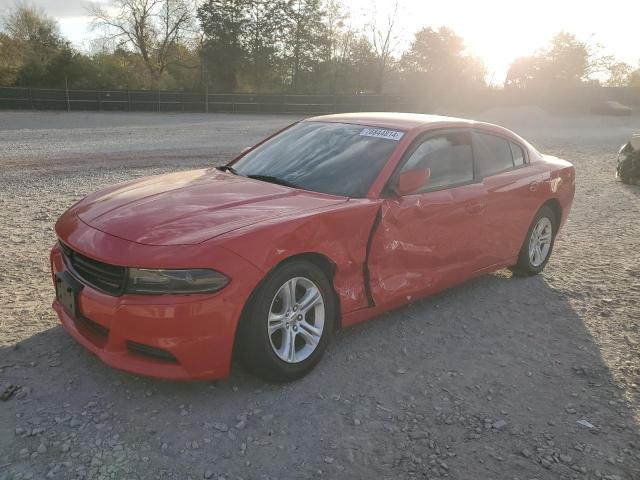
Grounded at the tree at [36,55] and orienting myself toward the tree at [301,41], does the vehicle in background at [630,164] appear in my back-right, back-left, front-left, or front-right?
front-right

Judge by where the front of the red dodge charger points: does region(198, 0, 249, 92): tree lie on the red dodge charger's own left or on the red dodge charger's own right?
on the red dodge charger's own right

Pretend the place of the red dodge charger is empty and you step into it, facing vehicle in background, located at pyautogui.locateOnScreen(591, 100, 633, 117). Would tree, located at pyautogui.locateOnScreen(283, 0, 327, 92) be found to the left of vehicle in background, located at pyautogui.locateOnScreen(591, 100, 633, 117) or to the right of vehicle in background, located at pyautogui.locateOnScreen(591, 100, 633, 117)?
left

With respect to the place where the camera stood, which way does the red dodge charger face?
facing the viewer and to the left of the viewer

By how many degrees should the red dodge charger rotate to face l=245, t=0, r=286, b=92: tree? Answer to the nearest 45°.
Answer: approximately 135° to its right

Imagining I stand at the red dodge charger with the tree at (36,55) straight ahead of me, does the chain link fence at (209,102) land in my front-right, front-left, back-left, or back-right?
front-right

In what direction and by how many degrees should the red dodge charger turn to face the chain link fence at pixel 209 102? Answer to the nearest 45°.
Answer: approximately 135° to its right

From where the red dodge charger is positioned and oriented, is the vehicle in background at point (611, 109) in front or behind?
behind

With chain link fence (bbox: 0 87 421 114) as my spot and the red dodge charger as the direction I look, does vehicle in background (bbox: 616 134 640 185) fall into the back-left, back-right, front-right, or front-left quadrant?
front-left

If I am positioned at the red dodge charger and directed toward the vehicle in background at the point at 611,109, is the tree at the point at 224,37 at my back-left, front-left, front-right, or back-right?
front-left

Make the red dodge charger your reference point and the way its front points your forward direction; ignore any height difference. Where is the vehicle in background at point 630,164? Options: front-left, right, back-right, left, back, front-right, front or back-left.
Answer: back

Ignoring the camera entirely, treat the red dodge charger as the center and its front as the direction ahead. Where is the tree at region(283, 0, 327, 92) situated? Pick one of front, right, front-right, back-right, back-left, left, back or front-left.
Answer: back-right
